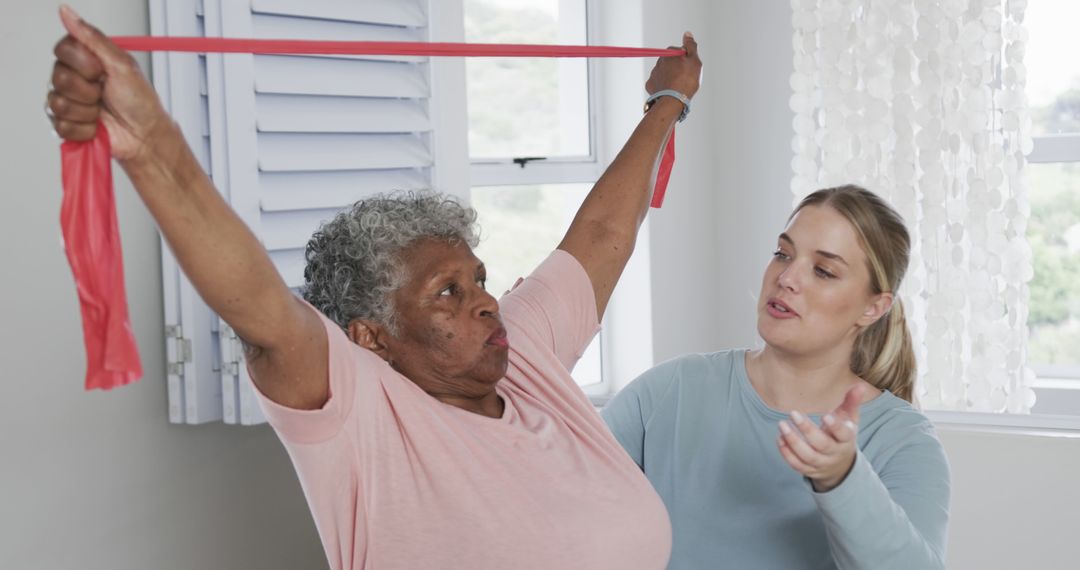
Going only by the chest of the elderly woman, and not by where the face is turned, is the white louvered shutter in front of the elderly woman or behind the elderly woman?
behind

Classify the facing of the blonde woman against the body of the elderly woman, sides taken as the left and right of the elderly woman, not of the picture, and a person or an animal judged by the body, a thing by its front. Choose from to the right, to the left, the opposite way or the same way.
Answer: to the right

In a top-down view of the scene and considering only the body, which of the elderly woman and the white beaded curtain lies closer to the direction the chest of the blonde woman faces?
the elderly woman

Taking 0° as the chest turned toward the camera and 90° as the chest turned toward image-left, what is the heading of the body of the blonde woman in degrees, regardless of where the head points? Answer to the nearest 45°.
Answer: approximately 45°

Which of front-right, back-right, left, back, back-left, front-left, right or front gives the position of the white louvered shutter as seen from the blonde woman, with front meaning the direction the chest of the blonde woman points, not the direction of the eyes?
front-right

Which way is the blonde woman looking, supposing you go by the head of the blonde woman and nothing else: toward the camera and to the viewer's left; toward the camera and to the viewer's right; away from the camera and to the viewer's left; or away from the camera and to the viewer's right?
toward the camera and to the viewer's left

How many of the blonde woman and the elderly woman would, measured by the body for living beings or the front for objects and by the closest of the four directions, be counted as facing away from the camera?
0

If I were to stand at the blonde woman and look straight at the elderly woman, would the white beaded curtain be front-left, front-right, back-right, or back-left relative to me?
back-right

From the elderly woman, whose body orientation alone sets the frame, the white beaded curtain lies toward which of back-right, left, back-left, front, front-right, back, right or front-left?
left
